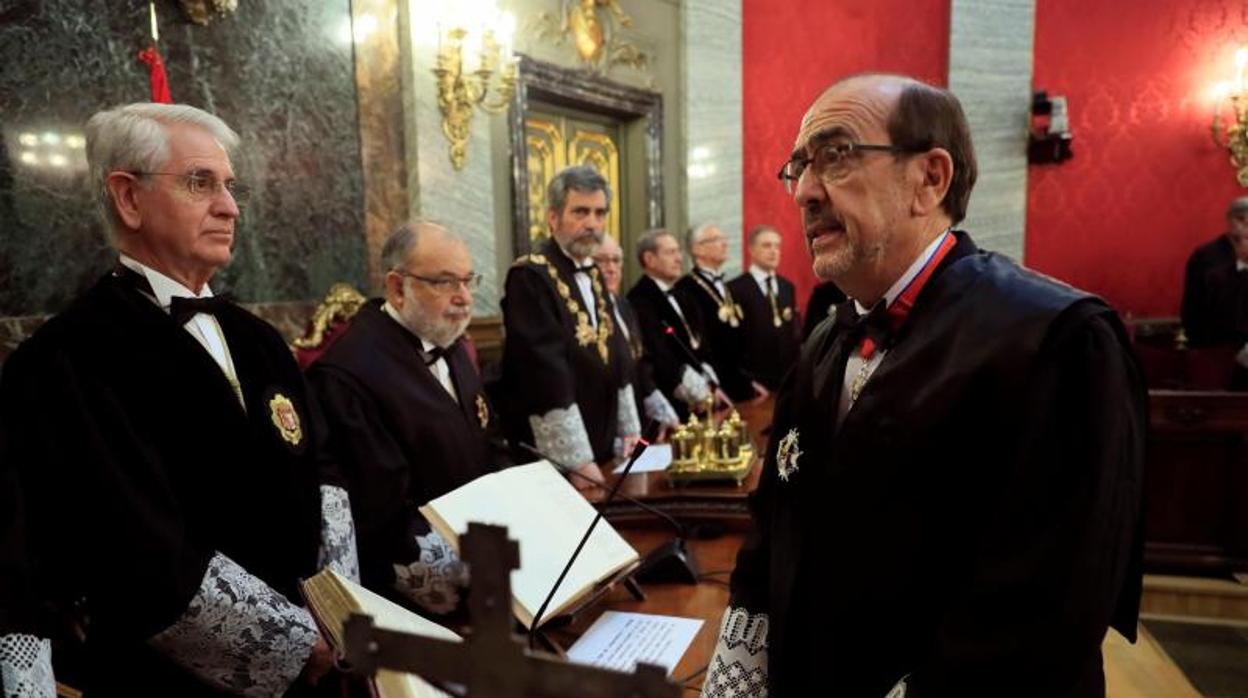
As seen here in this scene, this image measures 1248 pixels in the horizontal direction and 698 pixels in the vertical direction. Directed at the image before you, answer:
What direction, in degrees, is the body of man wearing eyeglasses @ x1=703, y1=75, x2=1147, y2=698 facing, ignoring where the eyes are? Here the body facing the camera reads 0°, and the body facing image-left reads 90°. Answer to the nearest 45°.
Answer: approximately 45°

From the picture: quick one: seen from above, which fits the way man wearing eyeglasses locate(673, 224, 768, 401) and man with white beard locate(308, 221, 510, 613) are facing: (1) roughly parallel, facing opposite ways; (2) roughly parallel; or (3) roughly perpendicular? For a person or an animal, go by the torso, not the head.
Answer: roughly parallel

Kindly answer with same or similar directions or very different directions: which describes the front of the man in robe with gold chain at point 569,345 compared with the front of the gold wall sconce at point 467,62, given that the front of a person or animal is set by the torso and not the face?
same or similar directions

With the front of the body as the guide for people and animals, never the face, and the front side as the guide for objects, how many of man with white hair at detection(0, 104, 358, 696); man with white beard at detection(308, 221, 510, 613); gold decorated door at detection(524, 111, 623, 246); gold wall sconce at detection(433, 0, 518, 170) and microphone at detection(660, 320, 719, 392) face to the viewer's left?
1

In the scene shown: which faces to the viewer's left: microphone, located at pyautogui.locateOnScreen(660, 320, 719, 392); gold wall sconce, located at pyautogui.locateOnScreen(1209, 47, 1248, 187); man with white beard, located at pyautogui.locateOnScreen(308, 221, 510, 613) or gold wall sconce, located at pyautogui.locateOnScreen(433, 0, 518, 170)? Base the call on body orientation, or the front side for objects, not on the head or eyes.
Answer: the microphone

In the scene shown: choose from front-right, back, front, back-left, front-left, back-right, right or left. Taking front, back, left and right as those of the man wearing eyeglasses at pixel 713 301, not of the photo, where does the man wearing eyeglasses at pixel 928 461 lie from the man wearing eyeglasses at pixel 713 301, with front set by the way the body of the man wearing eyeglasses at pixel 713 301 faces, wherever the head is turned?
front-right

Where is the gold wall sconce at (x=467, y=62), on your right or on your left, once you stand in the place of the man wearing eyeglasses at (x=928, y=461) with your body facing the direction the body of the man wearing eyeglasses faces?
on your right

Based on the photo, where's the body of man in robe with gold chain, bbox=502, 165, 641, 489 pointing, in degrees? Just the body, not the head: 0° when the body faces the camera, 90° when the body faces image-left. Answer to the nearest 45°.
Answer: approximately 315°

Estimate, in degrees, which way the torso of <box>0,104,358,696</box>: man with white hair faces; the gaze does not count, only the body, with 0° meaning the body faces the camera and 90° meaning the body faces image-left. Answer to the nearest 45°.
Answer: approximately 315°

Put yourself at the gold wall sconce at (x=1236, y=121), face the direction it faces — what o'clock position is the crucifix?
The crucifix is roughly at 12 o'clock from the gold wall sconce.

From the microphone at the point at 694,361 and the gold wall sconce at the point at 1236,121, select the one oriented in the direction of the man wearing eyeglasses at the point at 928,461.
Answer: the gold wall sconce

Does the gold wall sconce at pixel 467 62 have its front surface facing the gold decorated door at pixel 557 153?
no

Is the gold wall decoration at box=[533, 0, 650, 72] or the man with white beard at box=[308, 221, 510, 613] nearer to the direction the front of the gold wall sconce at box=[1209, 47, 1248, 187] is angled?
the man with white beard

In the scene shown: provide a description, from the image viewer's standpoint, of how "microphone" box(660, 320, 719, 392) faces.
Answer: facing to the left of the viewer

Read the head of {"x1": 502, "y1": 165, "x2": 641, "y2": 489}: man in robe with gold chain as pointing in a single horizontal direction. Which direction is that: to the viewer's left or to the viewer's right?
to the viewer's right

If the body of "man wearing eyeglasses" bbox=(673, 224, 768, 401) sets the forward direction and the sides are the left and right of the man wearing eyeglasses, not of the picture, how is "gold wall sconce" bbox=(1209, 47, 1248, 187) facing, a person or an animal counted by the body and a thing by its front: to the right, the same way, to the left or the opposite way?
to the right

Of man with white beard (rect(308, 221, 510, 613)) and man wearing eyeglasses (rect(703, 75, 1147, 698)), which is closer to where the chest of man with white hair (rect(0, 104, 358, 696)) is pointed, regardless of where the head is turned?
the man wearing eyeglasses
